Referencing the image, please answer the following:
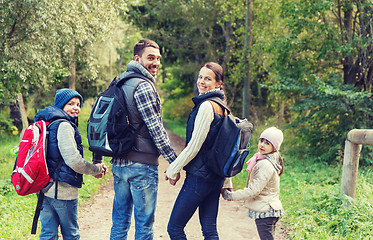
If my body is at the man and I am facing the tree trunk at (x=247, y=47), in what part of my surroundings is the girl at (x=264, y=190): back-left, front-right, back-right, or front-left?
front-right

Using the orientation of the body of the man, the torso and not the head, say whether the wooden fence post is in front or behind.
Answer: in front

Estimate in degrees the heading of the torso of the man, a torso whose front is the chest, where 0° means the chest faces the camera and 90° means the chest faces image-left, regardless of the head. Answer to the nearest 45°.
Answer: approximately 225°

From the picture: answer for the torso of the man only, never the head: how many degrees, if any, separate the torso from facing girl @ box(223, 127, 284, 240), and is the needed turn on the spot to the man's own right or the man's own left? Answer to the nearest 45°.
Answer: approximately 45° to the man's own right

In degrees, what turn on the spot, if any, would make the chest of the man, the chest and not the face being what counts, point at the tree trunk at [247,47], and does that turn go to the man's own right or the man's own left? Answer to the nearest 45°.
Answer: approximately 45° to the man's own left

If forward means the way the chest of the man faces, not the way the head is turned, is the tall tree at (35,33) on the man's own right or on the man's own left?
on the man's own left

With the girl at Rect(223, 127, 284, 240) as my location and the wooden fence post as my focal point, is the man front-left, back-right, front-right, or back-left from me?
back-left

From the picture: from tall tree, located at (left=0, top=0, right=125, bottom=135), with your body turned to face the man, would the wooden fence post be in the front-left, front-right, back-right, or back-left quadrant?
front-left
